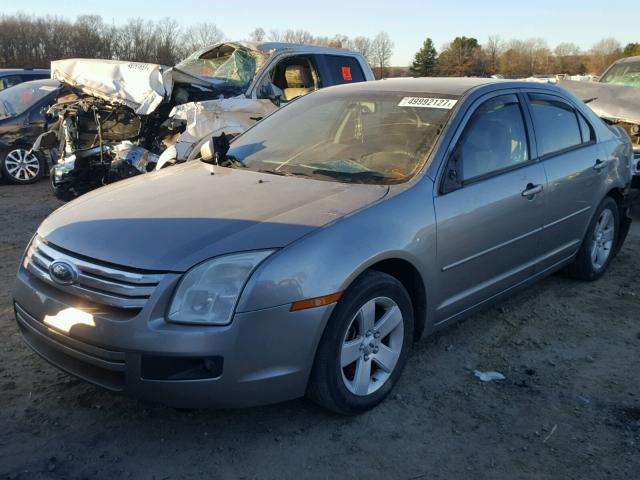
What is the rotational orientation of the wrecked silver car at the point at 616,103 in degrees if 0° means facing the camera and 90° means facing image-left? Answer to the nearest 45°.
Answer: approximately 45°

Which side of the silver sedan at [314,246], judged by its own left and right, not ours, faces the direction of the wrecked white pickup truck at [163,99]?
right

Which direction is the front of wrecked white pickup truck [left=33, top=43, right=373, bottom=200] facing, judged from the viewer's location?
facing the viewer and to the left of the viewer

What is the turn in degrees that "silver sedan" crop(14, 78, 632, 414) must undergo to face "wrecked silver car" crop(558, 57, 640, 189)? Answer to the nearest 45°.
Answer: approximately 180°

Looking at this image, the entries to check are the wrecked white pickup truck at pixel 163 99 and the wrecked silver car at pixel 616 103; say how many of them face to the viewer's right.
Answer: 0

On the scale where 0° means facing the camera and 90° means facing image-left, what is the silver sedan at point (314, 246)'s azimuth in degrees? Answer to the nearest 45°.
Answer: approximately 45°

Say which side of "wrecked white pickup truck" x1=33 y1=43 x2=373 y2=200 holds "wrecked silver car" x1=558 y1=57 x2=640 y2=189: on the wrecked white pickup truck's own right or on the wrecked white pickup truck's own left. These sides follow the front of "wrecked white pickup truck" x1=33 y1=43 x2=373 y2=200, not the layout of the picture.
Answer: on the wrecked white pickup truck's own left

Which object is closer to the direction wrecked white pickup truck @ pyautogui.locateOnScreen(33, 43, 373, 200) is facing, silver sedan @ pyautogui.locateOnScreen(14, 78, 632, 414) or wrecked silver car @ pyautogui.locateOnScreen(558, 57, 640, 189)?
the silver sedan

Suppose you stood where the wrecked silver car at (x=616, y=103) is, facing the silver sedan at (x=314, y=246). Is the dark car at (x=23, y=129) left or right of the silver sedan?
right

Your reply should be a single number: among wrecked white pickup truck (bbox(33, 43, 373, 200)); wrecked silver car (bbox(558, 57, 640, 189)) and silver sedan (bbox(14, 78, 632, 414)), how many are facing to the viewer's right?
0

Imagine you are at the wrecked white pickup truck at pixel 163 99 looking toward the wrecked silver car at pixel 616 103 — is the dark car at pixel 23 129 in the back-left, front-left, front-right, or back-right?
back-left

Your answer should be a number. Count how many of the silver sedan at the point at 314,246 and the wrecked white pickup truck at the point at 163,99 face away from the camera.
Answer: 0

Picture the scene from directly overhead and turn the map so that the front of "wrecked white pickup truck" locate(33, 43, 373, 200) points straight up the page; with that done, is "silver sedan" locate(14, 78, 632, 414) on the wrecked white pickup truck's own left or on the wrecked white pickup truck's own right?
on the wrecked white pickup truck's own left

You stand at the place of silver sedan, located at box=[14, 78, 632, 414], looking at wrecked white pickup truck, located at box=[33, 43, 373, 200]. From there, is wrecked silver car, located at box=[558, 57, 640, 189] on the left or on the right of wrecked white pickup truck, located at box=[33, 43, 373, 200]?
right

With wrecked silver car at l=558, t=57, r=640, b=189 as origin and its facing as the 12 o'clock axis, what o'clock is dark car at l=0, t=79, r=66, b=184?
The dark car is roughly at 1 o'clock from the wrecked silver car.

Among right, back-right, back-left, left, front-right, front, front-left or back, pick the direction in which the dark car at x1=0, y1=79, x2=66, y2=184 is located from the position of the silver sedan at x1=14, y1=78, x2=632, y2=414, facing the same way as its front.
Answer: right
